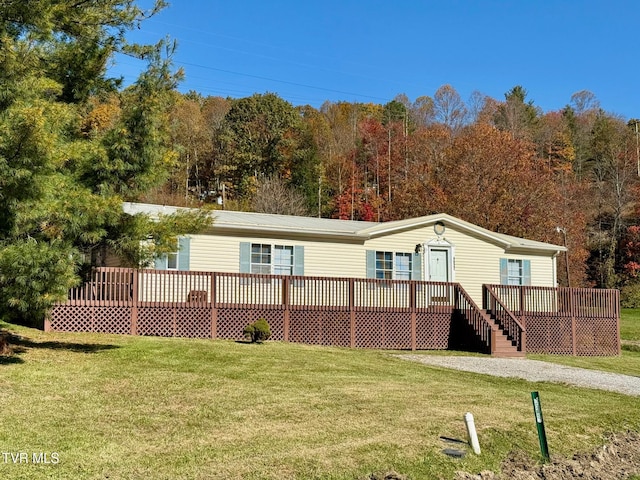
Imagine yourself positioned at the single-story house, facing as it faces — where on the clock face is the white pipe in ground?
The white pipe in ground is roughly at 12 o'clock from the single-story house.

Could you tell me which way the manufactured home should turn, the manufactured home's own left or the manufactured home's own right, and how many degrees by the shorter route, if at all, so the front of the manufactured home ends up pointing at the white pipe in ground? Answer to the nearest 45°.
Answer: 0° — it already faces it

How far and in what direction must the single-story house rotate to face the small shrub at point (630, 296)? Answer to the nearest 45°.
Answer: approximately 135° to its left

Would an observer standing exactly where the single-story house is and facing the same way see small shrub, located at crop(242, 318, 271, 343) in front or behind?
in front

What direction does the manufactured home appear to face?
toward the camera
